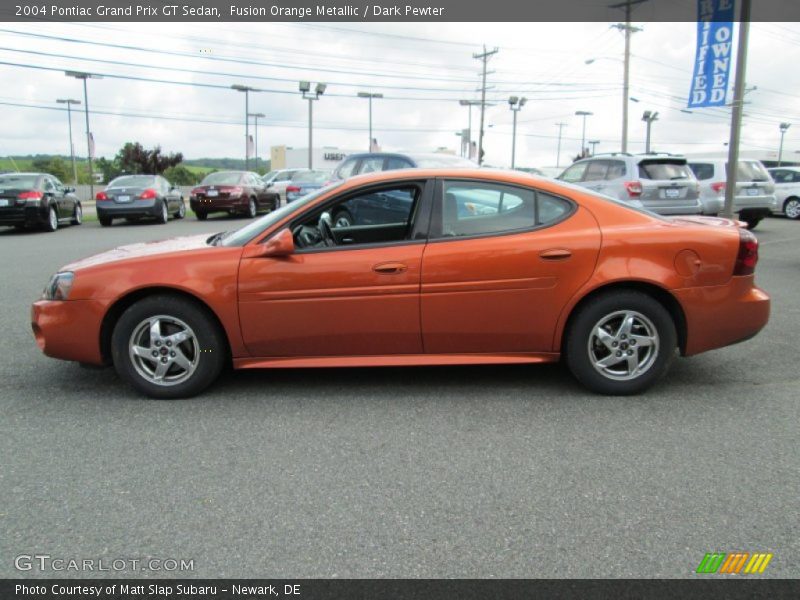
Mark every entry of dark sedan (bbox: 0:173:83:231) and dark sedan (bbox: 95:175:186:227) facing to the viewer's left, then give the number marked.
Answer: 0

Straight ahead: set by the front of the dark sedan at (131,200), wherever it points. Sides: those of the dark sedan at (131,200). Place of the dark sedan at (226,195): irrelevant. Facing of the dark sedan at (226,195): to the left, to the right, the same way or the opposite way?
the same way

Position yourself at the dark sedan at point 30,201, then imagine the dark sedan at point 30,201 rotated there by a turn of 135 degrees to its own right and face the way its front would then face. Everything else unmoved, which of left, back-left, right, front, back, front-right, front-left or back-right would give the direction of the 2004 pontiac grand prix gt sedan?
front

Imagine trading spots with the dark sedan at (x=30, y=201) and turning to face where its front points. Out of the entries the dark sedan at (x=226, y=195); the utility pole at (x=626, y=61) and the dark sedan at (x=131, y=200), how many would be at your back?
0

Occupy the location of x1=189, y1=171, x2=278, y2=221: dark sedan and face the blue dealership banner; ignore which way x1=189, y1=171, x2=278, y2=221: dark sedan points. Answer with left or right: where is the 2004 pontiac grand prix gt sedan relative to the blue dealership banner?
right

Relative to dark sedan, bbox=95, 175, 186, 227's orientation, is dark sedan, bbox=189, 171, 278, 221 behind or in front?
in front

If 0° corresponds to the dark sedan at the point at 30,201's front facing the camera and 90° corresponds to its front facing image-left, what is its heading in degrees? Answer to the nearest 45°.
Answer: approximately 225°

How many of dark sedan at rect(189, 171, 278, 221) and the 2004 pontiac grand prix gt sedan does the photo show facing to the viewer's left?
1

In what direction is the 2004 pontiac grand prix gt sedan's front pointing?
to the viewer's left

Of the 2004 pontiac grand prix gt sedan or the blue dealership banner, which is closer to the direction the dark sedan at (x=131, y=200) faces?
the blue dealership banner

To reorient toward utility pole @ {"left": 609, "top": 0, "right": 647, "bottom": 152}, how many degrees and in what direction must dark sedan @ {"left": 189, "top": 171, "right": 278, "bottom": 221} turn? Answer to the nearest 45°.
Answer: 0° — it already faces it

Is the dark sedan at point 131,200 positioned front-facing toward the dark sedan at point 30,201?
no

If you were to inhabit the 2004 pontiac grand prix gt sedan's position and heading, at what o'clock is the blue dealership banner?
The blue dealership banner is roughly at 4 o'clock from the 2004 pontiac grand prix gt sedan.

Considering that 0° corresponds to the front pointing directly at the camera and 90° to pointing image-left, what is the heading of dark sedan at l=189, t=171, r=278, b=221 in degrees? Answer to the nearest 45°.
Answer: approximately 225°

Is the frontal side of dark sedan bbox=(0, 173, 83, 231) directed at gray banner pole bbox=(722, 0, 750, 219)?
no

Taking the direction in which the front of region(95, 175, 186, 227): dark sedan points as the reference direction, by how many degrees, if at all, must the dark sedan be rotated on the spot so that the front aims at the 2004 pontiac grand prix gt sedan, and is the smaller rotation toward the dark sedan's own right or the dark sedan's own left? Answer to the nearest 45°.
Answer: approximately 135° to the dark sedan's own right
